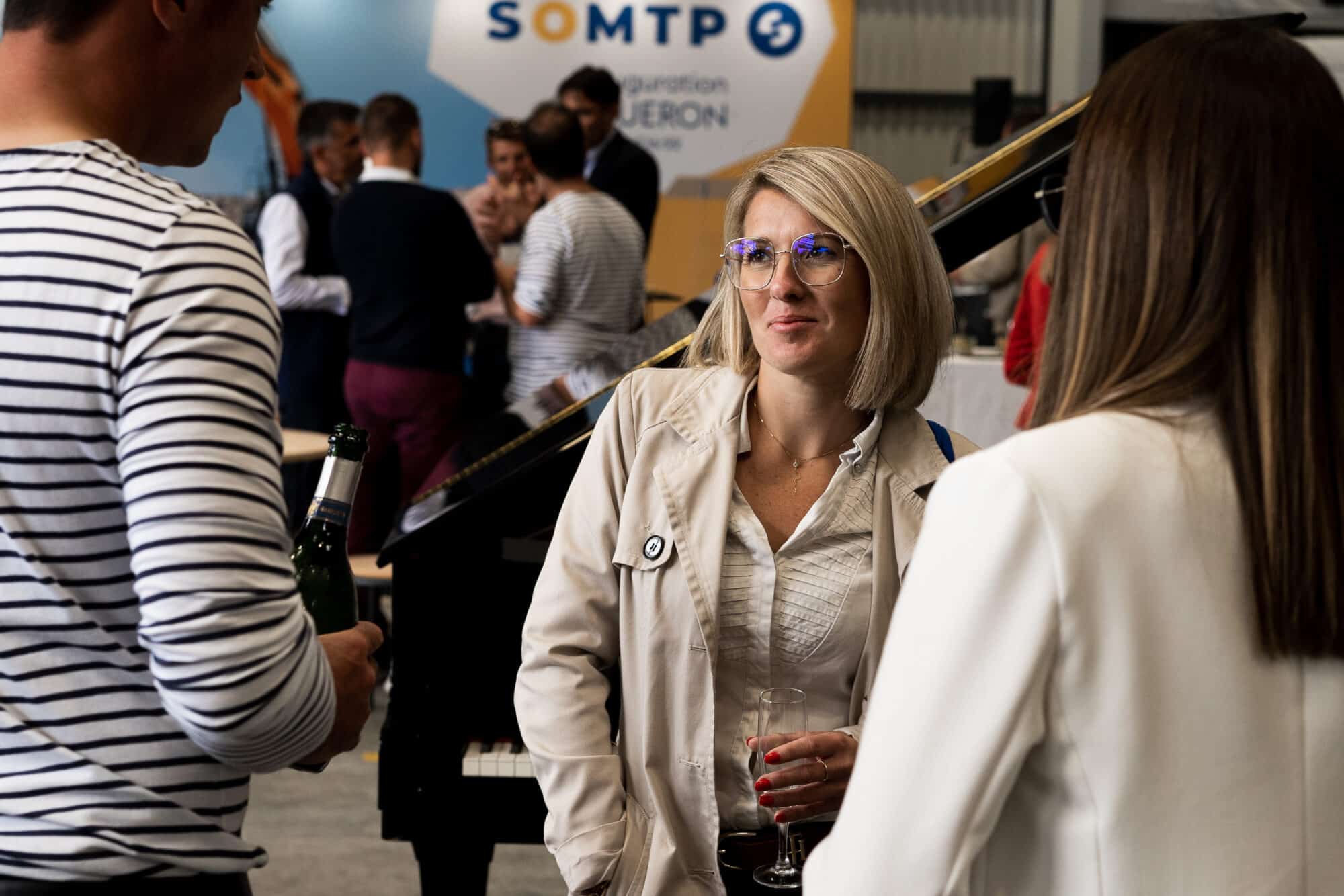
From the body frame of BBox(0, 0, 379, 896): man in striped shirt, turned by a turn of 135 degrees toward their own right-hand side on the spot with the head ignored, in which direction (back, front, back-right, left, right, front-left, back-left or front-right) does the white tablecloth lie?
back-left

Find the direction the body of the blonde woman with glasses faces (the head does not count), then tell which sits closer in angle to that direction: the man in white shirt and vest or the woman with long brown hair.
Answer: the woman with long brown hair

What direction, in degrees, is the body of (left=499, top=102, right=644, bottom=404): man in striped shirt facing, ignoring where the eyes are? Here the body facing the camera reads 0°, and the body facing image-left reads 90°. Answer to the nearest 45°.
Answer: approximately 135°

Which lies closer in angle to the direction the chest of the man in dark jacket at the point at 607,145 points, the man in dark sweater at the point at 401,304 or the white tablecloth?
the man in dark sweater

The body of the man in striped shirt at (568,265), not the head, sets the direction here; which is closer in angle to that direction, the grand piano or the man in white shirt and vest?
the man in white shirt and vest

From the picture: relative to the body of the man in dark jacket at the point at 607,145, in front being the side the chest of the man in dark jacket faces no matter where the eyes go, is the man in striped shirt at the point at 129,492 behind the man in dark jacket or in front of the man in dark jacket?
in front

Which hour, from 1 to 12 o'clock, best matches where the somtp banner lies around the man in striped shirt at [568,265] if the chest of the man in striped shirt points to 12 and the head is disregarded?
The somtp banner is roughly at 2 o'clock from the man in striped shirt.

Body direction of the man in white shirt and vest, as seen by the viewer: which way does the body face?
to the viewer's right

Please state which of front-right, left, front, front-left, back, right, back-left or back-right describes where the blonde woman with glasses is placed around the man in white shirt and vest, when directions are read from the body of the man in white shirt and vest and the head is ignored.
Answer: right
